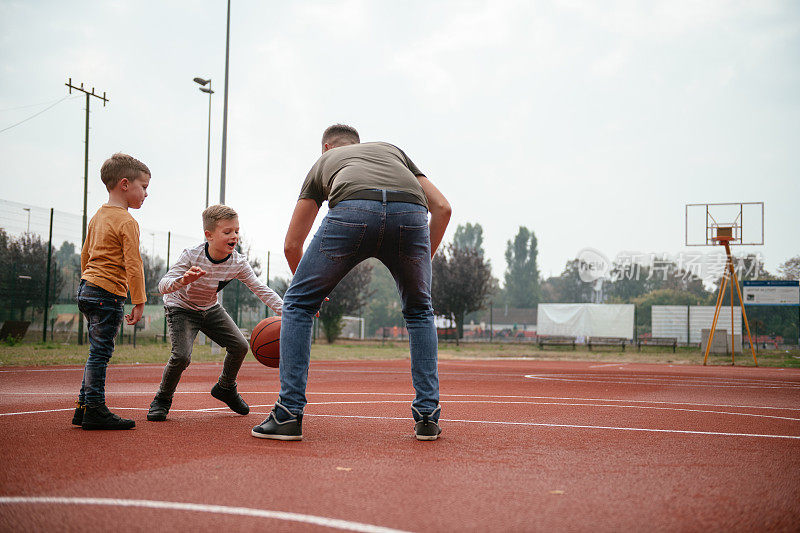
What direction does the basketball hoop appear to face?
toward the camera

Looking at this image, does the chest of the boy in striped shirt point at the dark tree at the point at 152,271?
no

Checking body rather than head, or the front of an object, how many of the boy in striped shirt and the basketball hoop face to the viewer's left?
0

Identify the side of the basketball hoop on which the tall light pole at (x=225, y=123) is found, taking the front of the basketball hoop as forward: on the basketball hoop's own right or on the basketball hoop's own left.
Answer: on the basketball hoop's own right

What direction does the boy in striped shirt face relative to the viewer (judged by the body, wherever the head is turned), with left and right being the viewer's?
facing the viewer and to the right of the viewer

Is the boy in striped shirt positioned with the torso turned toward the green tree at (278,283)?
no

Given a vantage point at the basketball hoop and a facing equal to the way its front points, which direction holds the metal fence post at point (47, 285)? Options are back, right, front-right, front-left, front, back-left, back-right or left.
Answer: front-right

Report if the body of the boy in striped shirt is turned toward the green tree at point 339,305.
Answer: no

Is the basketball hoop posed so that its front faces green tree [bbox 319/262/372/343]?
no

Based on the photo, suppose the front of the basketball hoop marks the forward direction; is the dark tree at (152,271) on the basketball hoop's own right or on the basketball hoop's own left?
on the basketball hoop's own right

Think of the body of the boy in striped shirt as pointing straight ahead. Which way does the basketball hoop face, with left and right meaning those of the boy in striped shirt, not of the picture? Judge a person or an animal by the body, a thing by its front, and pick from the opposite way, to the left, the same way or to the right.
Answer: to the right

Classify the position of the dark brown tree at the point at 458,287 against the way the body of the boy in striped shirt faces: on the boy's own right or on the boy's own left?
on the boy's own left

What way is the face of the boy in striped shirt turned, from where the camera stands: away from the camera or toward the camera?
toward the camera

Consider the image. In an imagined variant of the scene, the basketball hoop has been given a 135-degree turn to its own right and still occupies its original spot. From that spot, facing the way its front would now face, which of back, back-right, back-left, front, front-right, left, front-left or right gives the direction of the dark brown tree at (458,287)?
front
